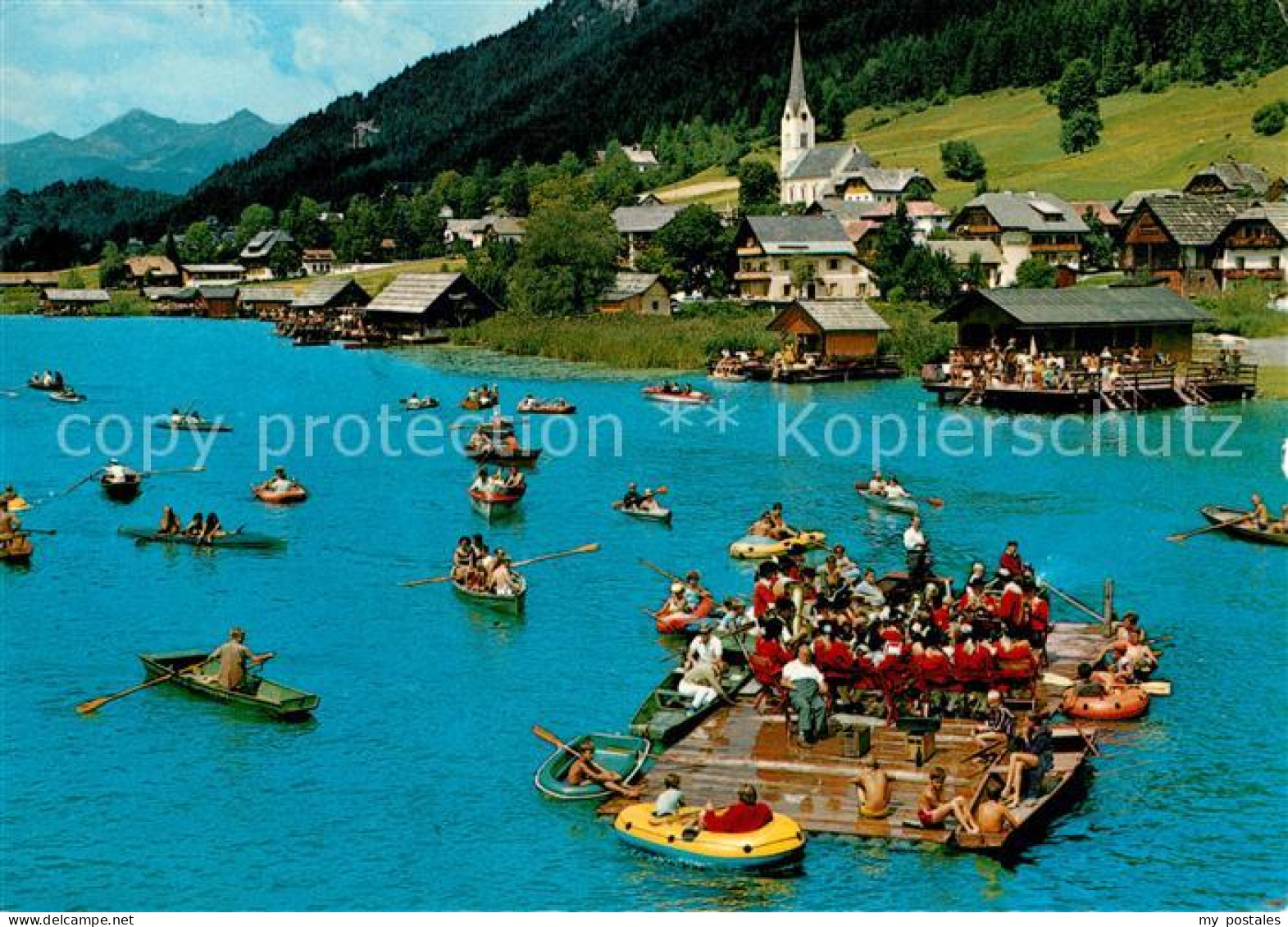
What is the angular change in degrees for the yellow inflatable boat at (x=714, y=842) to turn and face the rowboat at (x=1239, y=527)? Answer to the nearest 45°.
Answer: approximately 135° to its right

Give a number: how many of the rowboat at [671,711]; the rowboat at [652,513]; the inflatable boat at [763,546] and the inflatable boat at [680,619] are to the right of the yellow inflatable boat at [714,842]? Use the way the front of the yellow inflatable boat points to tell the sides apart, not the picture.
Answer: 4

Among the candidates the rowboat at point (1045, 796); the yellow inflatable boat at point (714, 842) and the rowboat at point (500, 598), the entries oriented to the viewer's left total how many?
1

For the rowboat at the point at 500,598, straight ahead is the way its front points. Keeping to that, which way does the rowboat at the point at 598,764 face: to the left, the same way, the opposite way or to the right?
to the right

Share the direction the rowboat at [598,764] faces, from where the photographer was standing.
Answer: facing the viewer and to the left of the viewer

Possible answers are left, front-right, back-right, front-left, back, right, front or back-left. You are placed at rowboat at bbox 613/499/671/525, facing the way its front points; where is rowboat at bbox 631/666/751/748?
back-left

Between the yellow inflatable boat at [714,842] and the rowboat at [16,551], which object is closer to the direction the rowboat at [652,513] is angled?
the yellow inflatable boat

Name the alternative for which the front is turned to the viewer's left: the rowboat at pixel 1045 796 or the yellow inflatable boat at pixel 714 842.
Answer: the yellow inflatable boat
